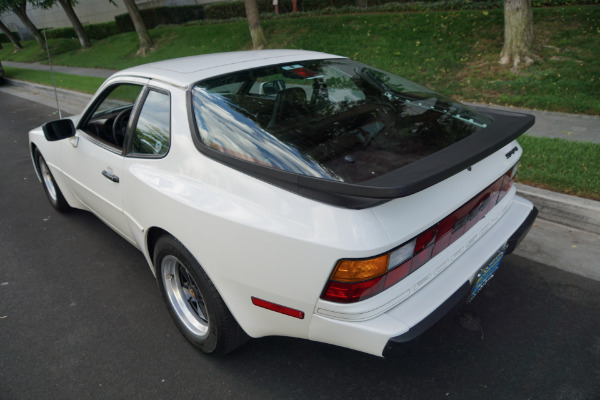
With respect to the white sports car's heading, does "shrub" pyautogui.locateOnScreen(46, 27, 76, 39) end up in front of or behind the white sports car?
in front

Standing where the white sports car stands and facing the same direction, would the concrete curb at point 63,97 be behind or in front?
in front

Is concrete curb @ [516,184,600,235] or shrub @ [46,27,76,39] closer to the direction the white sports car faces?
the shrub

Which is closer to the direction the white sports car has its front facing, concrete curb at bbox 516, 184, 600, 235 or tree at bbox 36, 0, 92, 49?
the tree

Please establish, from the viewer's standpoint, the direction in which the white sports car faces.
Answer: facing away from the viewer and to the left of the viewer

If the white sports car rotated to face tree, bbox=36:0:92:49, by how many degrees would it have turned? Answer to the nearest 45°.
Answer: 0° — it already faces it

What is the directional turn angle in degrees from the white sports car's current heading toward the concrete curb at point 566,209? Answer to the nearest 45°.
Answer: approximately 90° to its right
